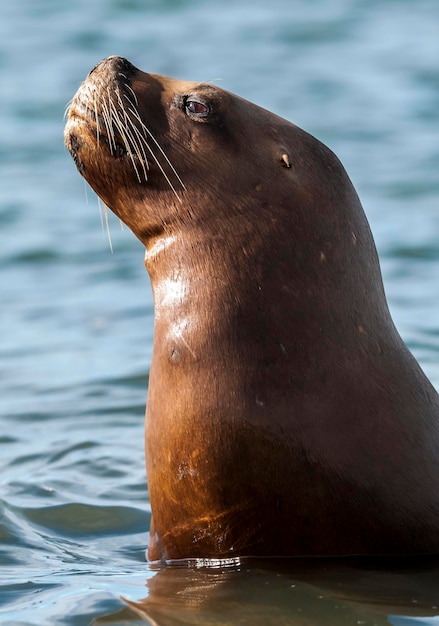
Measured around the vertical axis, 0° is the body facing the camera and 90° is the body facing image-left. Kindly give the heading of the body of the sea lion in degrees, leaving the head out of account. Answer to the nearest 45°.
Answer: approximately 90°
